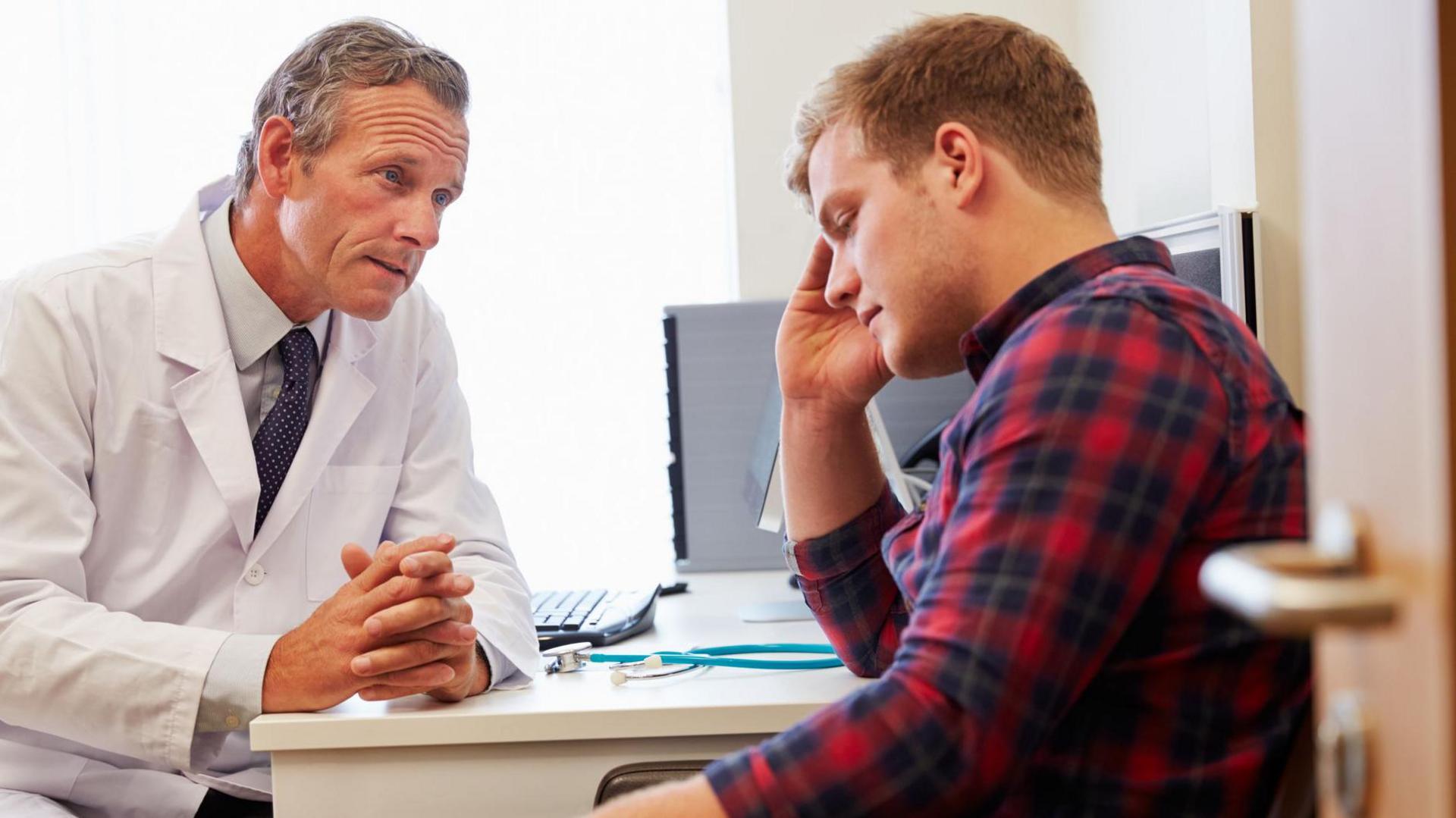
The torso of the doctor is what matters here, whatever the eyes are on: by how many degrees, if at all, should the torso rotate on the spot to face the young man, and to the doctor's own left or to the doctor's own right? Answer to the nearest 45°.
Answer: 0° — they already face them

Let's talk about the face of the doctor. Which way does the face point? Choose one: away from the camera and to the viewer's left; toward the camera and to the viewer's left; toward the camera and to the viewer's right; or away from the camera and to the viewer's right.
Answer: toward the camera and to the viewer's right

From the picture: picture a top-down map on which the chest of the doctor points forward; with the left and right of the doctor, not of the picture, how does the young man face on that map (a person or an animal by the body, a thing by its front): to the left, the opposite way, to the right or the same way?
the opposite way

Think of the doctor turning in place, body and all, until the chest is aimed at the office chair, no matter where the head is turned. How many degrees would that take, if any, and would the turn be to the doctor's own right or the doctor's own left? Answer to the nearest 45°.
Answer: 0° — they already face it

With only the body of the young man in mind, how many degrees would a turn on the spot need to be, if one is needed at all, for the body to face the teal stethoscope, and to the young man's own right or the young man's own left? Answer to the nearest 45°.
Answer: approximately 45° to the young man's own right

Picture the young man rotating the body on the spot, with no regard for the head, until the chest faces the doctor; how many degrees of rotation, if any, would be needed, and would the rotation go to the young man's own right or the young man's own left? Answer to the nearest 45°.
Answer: approximately 45° to the young man's own right

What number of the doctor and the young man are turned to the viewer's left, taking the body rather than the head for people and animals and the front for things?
1

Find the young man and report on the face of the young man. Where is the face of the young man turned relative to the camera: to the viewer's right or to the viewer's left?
to the viewer's left

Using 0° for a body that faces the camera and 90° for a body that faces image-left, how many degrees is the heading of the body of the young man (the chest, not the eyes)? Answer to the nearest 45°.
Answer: approximately 90°

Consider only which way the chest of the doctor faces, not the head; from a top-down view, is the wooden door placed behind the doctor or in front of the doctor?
in front

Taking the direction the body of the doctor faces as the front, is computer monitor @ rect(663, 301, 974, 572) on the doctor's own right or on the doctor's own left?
on the doctor's own left

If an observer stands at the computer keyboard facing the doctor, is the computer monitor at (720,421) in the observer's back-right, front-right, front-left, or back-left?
back-right

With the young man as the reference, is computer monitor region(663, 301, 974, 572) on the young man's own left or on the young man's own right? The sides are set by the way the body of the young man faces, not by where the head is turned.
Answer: on the young man's own right
